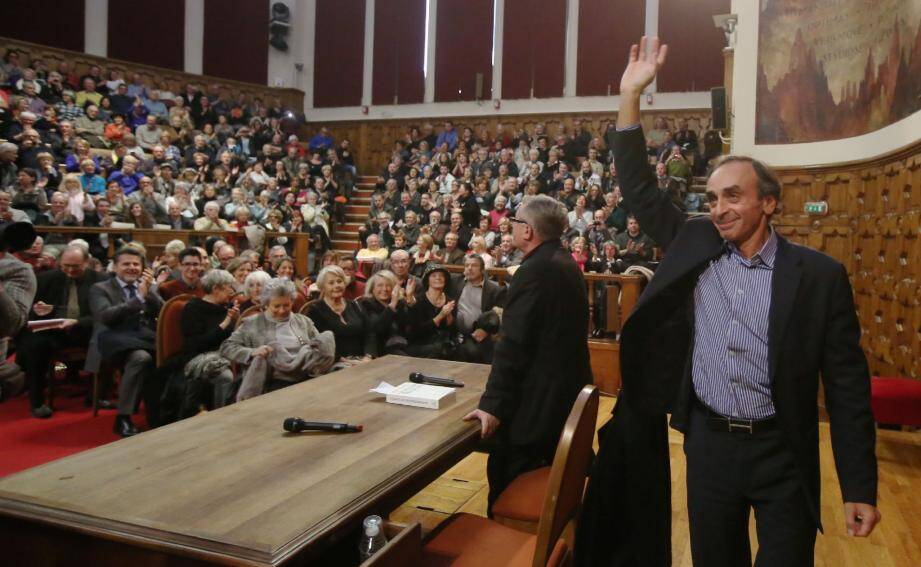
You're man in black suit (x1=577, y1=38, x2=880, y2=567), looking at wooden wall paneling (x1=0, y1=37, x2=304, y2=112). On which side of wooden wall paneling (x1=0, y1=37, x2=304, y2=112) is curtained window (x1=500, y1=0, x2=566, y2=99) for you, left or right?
right

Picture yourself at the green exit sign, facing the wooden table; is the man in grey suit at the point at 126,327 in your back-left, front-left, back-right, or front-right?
front-right

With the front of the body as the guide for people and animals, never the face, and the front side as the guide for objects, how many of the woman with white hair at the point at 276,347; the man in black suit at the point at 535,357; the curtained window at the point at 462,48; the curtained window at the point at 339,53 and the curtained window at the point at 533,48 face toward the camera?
4

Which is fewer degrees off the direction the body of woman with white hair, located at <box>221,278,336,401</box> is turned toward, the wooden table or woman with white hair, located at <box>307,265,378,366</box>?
the wooden table

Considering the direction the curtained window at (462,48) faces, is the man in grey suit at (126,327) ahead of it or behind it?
ahead

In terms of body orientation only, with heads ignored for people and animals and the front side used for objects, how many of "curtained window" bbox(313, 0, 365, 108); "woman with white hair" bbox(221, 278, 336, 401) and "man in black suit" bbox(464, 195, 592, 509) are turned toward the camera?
2

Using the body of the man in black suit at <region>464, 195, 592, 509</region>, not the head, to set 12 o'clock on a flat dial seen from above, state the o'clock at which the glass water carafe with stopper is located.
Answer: The glass water carafe with stopper is roughly at 8 o'clock from the man in black suit.

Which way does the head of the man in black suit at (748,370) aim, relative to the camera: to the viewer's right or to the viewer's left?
to the viewer's left

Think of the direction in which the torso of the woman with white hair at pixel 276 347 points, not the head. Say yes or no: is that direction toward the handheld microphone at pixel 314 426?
yes

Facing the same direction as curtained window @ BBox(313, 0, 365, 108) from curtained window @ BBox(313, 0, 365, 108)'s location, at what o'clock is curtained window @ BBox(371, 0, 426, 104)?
curtained window @ BBox(371, 0, 426, 104) is roughly at 10 o'clock from curtained window @ BBox(313, 0, 365, 108).

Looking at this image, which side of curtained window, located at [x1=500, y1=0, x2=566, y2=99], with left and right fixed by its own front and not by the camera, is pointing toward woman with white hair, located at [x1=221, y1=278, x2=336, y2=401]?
front

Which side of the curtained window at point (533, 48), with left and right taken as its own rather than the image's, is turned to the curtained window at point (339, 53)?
right

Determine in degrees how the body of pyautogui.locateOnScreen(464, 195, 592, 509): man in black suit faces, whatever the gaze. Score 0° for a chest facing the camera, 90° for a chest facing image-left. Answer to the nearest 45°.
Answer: approximately 135°

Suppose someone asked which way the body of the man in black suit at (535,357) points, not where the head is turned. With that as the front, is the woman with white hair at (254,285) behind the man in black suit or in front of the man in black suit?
in front

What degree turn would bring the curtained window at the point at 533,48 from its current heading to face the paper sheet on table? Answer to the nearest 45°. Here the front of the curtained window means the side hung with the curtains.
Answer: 0° — it already faces it

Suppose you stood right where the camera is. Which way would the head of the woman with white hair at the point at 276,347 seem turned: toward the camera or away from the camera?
toward the camera

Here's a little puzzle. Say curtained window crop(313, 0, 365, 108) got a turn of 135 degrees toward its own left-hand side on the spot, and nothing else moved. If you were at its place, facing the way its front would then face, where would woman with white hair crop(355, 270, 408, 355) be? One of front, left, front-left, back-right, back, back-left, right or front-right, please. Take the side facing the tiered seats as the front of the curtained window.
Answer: back-right

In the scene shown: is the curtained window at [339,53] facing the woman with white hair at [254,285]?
yes

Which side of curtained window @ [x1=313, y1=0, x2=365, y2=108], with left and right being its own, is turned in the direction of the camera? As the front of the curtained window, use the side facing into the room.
front
